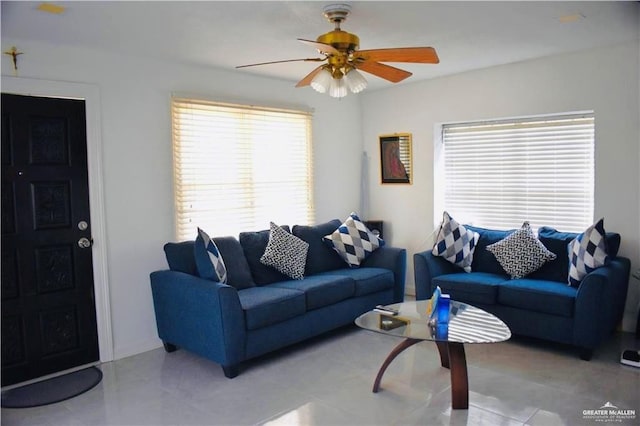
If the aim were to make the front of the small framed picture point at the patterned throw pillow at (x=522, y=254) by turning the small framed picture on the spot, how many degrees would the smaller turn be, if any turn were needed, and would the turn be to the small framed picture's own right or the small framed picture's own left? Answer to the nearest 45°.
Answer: approximately 90° to the small framed picture's own left

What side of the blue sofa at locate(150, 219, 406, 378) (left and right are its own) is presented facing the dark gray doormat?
right

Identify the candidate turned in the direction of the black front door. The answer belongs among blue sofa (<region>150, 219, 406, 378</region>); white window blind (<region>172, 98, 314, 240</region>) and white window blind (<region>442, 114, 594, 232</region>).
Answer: white window blind (<region>442, 114, 594, 232</region>)

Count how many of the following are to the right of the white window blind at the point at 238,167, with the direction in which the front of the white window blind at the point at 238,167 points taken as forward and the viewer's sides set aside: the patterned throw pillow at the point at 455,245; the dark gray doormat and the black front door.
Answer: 2

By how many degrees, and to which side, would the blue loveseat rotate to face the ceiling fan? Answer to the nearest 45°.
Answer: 0° — it already faces it

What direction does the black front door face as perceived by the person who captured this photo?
facing the viewer and to the right of the viewer

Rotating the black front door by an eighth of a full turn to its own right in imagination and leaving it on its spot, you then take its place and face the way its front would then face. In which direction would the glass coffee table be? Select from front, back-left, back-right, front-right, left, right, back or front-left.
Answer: front-left

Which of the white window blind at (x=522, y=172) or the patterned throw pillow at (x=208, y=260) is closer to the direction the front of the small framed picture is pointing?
the patterned throw pillow

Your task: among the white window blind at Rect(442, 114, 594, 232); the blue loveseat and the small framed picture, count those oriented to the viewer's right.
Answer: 0

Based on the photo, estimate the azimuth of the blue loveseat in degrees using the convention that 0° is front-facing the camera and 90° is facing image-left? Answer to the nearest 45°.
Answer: approximately 45°

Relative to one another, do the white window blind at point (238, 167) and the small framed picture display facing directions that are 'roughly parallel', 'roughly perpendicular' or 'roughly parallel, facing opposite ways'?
roughly perpendicular

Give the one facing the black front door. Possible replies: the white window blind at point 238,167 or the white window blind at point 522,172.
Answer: the white window blind at point 522,172

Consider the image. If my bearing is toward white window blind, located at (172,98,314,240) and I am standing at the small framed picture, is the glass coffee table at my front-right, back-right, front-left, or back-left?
front-left

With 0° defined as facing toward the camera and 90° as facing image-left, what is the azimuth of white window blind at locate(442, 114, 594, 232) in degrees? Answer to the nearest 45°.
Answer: approximately 45°
